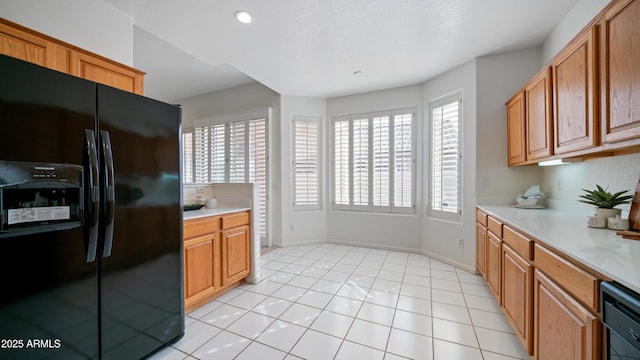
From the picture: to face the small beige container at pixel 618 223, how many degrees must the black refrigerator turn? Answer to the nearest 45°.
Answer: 0° — it already faces it

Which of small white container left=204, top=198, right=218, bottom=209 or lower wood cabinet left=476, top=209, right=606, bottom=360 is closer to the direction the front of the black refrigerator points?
the lower wood cabinet

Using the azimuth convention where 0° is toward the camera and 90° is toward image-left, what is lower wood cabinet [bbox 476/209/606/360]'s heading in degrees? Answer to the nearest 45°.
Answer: approximately 45°

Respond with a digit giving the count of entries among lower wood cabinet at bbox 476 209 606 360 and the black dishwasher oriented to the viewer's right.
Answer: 0

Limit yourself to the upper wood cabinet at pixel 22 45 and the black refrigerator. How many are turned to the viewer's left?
0

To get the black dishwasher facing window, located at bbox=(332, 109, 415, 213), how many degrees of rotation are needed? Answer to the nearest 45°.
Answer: approximately 90° to its right

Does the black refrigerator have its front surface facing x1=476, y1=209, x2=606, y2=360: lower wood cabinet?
yes

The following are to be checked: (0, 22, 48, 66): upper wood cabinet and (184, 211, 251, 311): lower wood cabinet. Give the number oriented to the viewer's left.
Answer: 0

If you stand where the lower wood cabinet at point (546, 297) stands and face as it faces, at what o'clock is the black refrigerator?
The black refrigerator is roughly at 12 o'clock from the lower wood cabinet.

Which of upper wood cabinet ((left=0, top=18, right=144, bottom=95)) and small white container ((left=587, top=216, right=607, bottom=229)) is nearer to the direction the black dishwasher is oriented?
the upper wood cabinet

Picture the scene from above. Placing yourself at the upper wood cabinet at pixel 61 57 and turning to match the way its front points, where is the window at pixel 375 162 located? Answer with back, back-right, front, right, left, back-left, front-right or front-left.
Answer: front-left

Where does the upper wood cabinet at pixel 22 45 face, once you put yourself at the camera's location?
facing the viewer and to the right of the viewer
